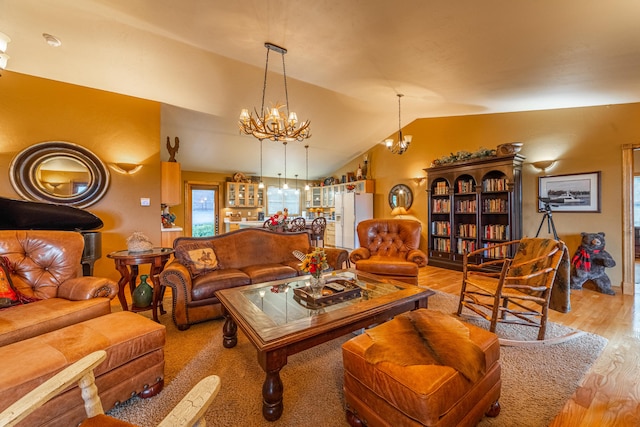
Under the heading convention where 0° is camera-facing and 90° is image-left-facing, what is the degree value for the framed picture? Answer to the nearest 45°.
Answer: approximately 45°

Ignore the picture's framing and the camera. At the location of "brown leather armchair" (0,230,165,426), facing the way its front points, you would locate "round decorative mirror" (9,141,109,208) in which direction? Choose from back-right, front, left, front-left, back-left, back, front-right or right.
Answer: back-left

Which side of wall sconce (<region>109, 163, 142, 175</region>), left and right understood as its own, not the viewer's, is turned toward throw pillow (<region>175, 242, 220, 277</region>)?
front

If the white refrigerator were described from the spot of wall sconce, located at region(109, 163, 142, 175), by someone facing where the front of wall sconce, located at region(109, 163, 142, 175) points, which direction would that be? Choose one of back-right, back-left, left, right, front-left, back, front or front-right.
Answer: left

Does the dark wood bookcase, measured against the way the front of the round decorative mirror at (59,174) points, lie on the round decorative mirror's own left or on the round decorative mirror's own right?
on the round decorative mirror's own left

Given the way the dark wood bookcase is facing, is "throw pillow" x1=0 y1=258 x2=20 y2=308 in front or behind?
in front

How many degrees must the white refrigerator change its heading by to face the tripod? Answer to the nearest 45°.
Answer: approximately 90° to its left

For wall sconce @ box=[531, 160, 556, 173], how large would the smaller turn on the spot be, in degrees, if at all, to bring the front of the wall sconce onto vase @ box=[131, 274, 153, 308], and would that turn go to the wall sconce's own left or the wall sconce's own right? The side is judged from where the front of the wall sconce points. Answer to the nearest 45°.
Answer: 0° — it already faces it

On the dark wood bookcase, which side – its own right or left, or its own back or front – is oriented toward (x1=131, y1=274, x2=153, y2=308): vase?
front

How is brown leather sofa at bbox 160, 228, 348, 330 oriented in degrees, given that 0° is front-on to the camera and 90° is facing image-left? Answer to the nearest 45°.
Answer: approximately 315°

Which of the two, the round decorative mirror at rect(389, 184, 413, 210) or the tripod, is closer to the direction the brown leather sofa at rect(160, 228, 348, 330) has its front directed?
the tripod

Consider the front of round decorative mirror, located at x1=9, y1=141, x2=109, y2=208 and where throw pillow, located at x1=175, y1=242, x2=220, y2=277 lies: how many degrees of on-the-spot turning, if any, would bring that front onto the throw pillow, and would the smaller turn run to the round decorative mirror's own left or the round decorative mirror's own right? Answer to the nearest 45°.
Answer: approximately 45° to the round decorative mirror's own left
